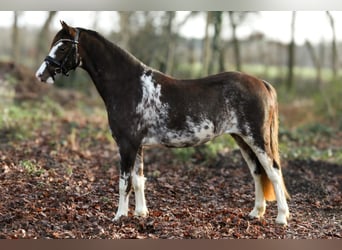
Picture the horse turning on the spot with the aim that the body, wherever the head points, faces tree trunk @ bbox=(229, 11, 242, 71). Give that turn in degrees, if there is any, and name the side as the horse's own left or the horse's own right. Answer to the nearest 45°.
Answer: approximately 90° to the horse's own right

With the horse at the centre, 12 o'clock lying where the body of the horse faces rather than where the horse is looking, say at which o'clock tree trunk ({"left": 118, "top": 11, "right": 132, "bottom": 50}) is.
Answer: The tree trunk is roughly at 3 o'clock from the horse.

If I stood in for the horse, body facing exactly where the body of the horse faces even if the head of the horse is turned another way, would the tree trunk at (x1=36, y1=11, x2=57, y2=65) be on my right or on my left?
on my right

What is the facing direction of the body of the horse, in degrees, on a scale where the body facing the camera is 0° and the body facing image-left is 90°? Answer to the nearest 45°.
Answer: approximately 90°

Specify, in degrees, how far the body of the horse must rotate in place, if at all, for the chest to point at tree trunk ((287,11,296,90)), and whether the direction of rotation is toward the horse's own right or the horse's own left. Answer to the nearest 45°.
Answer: approximately 90° to the horse's own right
